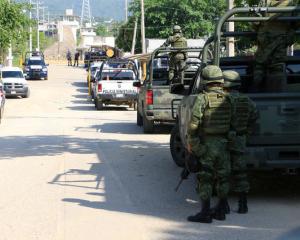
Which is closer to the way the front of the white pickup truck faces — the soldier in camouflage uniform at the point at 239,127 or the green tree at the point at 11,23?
the green tree

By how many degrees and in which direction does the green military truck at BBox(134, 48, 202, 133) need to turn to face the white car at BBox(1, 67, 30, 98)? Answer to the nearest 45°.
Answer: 0° — it already faces it

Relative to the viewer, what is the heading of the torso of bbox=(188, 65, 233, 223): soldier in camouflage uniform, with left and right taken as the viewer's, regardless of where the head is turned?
facing away from the viewer and to the left of the viewer

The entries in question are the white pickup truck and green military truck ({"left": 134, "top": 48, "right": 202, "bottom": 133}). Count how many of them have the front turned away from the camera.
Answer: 2

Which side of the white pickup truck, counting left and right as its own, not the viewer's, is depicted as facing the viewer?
back

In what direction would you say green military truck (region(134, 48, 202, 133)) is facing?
away from the camera

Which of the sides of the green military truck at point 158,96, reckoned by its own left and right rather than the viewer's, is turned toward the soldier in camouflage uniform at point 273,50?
back

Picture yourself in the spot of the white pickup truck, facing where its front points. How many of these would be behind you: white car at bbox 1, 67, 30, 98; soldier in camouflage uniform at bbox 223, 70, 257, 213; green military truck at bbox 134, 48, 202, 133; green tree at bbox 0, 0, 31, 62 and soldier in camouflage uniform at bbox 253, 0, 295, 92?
3
